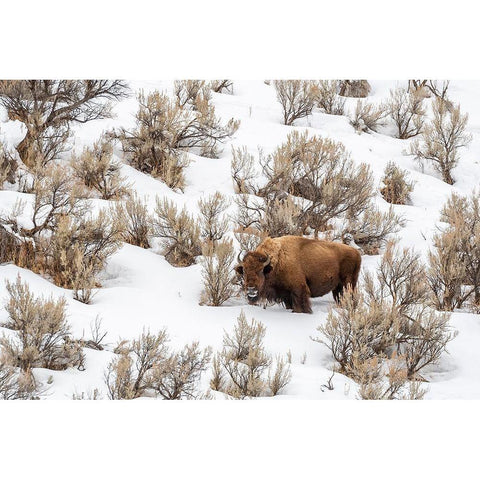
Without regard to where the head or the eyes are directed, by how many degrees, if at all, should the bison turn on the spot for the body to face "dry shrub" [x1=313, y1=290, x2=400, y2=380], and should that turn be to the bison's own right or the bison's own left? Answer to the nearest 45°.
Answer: approximately 90° to the bison's own left

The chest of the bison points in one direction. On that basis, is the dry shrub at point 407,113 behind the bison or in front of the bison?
behind

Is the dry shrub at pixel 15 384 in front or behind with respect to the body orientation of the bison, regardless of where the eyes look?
in front

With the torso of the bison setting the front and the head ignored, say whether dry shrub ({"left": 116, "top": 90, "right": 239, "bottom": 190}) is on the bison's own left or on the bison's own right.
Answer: on the bison's own right

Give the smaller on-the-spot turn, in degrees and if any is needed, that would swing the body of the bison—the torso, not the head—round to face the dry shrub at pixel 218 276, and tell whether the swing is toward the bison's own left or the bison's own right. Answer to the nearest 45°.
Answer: approximately 45° to the bison's own right

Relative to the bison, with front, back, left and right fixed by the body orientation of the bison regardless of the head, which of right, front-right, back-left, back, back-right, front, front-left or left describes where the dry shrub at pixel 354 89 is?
back-right

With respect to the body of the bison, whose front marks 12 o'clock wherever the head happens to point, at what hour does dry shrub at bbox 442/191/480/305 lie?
The dry shrub is roughly at 7 o'clock from the bison.

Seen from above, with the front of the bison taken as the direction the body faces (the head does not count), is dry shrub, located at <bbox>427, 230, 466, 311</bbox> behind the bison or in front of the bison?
behind

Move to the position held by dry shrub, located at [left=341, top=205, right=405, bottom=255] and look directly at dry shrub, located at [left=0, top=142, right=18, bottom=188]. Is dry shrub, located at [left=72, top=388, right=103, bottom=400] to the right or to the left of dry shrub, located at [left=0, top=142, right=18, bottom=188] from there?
left

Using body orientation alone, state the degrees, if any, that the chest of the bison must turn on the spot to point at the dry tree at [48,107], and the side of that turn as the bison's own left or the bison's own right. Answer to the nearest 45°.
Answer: approximately 90° to the bison's own right

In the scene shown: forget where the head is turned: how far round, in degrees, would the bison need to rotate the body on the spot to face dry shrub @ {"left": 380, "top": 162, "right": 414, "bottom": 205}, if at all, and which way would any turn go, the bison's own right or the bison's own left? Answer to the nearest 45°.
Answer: approximately 135° to the bison's own right

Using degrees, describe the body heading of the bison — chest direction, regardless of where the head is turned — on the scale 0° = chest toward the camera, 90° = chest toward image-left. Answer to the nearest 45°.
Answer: approximately 45°

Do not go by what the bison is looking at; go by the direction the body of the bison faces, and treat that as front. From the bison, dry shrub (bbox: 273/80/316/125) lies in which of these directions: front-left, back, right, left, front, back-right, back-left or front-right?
back-right
